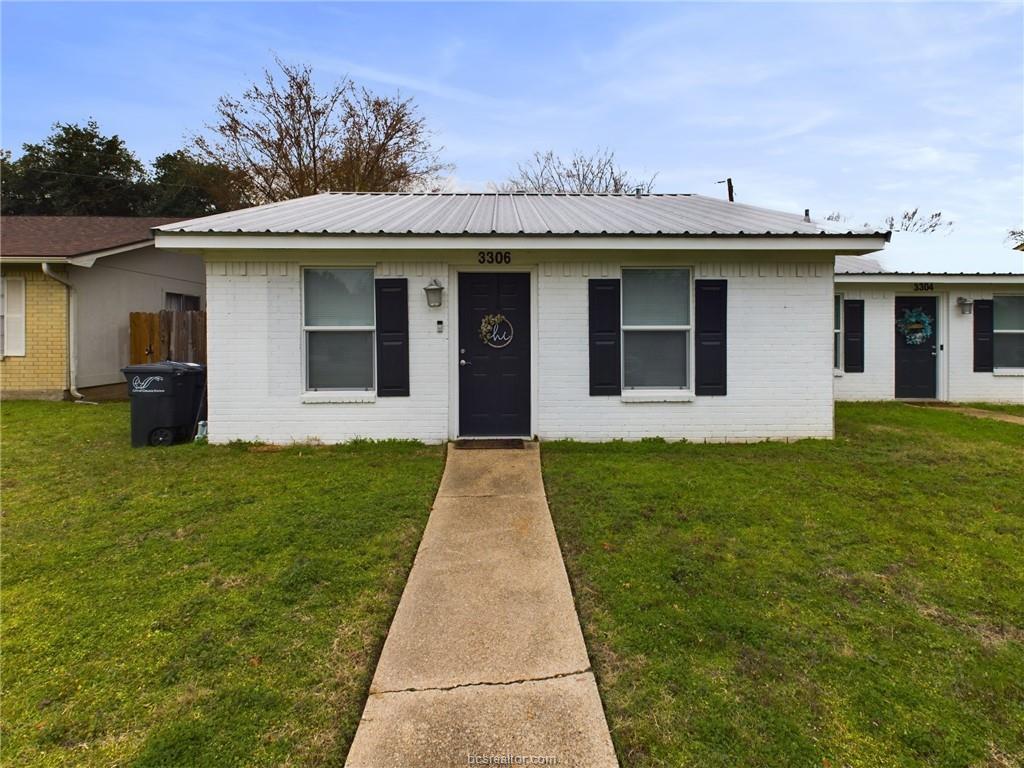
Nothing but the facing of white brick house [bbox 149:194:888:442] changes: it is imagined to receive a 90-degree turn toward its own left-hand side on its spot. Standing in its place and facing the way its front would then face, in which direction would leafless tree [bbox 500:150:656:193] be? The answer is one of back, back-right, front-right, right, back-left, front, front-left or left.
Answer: left

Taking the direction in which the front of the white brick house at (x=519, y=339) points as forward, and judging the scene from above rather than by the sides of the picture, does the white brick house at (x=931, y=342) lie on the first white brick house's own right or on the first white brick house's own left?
on the first white brick house's own left

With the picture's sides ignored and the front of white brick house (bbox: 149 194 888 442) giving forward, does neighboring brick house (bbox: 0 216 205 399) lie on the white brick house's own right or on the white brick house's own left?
on the white brick house's own right

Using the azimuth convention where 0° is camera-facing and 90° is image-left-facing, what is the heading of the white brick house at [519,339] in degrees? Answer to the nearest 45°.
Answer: approximately 0°

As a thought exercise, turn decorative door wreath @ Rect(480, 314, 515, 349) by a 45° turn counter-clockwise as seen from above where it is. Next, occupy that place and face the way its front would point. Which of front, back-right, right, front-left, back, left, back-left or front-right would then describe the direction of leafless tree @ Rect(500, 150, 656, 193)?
back-left
